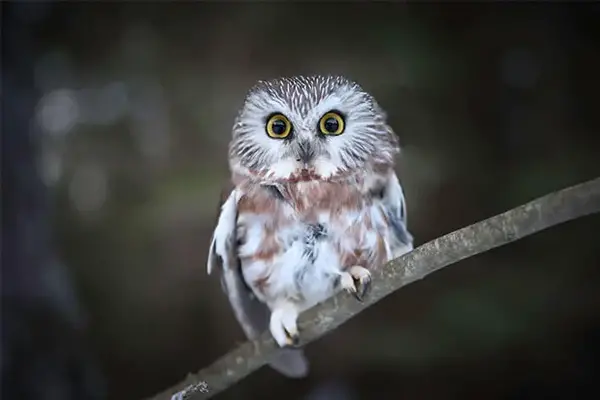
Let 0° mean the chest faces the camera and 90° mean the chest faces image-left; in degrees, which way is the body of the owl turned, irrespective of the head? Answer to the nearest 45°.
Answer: approximately 0°
